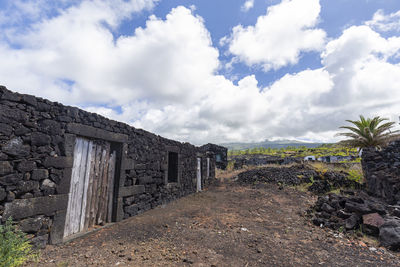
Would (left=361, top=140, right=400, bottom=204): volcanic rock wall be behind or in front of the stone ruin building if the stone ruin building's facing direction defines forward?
in front

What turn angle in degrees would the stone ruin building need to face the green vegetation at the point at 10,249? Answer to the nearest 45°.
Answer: approximately 45° to its right

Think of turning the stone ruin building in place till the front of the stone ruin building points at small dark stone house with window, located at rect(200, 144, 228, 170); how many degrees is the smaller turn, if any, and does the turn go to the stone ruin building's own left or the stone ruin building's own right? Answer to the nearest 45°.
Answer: approximately 90° to the stone ruin building's own left

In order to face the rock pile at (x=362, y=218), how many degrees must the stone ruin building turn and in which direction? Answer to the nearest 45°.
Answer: approximately 45° to its left

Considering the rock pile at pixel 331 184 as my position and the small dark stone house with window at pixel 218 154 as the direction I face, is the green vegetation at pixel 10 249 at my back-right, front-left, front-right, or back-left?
back-left

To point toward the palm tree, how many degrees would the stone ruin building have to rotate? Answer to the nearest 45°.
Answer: approximately 45° to its left

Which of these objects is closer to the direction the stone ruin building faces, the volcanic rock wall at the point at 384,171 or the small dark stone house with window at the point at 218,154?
the volcanic rock wall

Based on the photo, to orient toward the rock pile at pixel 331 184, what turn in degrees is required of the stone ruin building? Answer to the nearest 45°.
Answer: approximately 45° to its left

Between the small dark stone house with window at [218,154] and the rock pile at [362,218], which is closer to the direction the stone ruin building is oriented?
the rock pile

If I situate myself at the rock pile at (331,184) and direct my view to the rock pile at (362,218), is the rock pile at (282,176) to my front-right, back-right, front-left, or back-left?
back-right

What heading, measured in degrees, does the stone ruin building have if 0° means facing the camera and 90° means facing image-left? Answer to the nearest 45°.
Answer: approximately 315°
